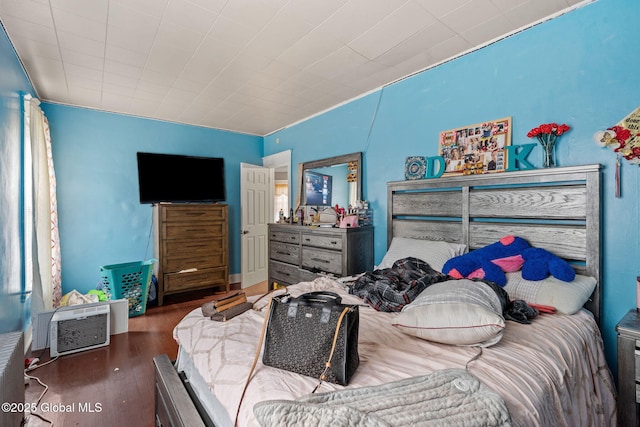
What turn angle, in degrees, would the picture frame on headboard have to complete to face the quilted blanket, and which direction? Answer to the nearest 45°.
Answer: approximately 45° to its left

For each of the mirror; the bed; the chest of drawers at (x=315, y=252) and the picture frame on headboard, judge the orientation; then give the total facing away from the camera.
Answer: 0

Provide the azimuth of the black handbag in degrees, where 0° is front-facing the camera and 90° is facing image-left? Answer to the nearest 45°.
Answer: approximately 45°

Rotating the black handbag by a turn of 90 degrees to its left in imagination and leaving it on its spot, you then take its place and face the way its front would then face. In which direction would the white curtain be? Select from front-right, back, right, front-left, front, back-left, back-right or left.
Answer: back

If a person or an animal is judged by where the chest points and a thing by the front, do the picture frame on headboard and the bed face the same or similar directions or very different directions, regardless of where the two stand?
same or similar directions

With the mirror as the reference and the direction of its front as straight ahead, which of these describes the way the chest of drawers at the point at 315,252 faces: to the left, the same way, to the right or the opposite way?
the same way

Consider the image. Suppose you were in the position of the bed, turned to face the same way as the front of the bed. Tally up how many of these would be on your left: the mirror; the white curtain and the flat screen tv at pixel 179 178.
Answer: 0

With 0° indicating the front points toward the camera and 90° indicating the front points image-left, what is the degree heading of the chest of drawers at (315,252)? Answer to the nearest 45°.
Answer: approximately 45°

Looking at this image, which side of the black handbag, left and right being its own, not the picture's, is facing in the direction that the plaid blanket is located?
back

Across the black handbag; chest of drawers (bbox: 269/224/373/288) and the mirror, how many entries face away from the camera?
0

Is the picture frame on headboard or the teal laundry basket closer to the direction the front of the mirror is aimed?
the teal laundry basket

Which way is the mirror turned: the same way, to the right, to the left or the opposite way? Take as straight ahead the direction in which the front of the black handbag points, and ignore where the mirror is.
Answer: the same way

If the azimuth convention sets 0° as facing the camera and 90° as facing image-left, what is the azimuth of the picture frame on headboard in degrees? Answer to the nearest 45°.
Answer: approximately 45°

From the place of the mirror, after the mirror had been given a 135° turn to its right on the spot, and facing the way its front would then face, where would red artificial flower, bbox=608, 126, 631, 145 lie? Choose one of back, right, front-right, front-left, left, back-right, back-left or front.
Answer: back-right

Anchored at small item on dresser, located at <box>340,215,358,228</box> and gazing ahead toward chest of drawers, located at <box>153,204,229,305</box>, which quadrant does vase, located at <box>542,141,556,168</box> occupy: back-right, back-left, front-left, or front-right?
back-left

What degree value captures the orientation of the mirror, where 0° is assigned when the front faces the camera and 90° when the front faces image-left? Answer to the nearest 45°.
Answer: approximately 45°

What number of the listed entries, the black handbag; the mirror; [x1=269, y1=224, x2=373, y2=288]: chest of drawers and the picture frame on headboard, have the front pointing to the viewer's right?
0

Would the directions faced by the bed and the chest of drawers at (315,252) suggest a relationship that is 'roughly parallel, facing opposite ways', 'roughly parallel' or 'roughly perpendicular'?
roughly parallel

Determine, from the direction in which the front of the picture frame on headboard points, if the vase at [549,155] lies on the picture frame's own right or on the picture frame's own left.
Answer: on the picture frame's own left

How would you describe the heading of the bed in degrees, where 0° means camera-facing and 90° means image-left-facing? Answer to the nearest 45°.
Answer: approximately 45°
